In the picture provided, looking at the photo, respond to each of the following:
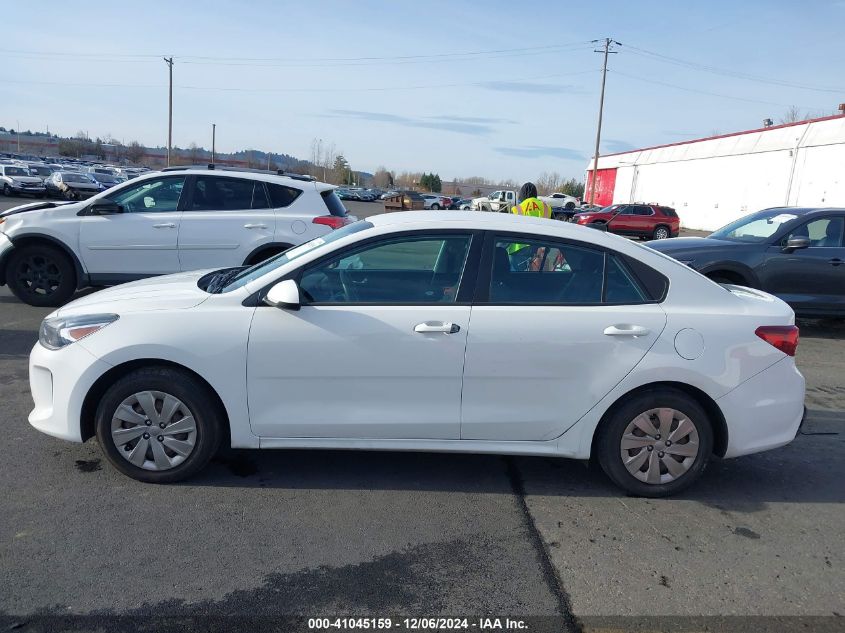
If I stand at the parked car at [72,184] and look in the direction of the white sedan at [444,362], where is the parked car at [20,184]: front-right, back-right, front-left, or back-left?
back-right

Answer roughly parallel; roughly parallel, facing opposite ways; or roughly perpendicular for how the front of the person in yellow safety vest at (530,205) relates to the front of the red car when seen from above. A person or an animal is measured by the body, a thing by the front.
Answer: roughly perpendicular

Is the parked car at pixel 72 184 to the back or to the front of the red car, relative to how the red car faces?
to the front

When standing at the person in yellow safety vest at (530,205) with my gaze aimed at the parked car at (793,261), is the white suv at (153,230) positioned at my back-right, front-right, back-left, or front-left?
back-right

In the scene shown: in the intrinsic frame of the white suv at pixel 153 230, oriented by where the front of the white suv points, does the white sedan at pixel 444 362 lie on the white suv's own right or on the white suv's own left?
on the white suv's own left

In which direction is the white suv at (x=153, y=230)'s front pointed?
to the viewer's left

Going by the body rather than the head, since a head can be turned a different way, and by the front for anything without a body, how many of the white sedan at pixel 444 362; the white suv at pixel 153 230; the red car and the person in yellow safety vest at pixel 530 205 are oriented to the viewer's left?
3

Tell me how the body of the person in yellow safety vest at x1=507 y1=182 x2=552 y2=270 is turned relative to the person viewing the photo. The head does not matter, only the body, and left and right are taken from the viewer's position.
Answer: facing away from the viewer

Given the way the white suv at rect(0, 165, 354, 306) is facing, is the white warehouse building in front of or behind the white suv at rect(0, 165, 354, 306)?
behind

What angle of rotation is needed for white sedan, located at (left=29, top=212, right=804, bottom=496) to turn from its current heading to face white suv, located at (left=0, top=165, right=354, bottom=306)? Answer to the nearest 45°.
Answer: approximately 45° to its right

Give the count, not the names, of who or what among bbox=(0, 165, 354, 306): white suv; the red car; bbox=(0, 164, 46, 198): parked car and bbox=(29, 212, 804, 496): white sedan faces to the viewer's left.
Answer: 3

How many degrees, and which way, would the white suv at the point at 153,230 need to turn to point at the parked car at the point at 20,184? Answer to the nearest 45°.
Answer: approximately 90° to its right

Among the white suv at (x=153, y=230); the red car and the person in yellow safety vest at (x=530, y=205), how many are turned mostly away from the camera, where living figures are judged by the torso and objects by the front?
1

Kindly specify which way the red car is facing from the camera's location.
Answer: facing to the left of the viewer

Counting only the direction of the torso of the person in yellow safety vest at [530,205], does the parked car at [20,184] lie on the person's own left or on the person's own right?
on the person's own left
